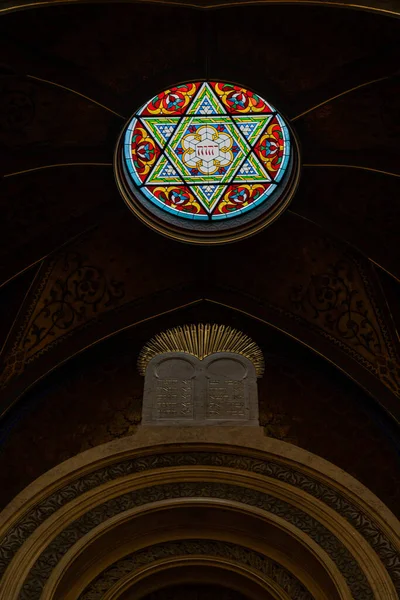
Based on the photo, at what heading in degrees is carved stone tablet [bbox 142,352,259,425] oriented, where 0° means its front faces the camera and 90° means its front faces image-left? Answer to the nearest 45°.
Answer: approximately 0°
